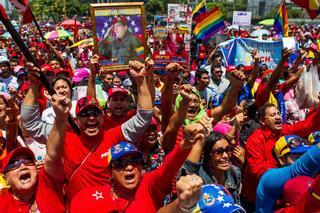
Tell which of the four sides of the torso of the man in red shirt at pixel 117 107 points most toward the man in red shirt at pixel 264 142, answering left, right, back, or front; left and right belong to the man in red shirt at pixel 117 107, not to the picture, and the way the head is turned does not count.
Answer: left

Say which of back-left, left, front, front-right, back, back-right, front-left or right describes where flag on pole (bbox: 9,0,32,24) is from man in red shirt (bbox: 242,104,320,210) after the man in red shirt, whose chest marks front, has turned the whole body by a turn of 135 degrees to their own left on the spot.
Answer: left

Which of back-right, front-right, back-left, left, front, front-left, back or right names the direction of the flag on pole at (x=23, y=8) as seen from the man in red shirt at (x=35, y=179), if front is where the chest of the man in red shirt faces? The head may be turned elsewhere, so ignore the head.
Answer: back

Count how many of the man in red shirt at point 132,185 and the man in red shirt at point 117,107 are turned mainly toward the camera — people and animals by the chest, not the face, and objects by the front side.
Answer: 2

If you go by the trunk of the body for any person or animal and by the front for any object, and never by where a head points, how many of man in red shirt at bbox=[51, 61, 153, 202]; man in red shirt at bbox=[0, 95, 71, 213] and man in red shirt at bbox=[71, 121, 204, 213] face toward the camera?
3

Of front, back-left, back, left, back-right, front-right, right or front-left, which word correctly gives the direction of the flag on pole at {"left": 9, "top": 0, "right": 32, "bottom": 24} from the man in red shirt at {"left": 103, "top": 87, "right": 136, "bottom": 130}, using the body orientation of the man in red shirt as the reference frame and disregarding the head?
back-right
